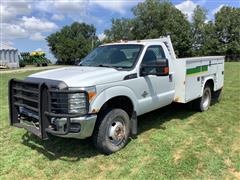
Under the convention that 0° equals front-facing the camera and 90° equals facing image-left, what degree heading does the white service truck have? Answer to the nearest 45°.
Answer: approximately 45°

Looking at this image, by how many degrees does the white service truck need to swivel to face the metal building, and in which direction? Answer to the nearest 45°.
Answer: approximately 135° to its right
